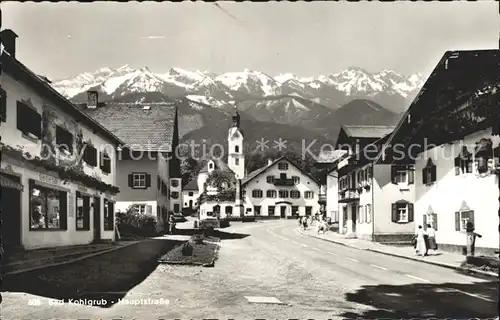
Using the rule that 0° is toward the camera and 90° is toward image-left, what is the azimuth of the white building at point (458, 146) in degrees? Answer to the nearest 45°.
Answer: approximately 45°
